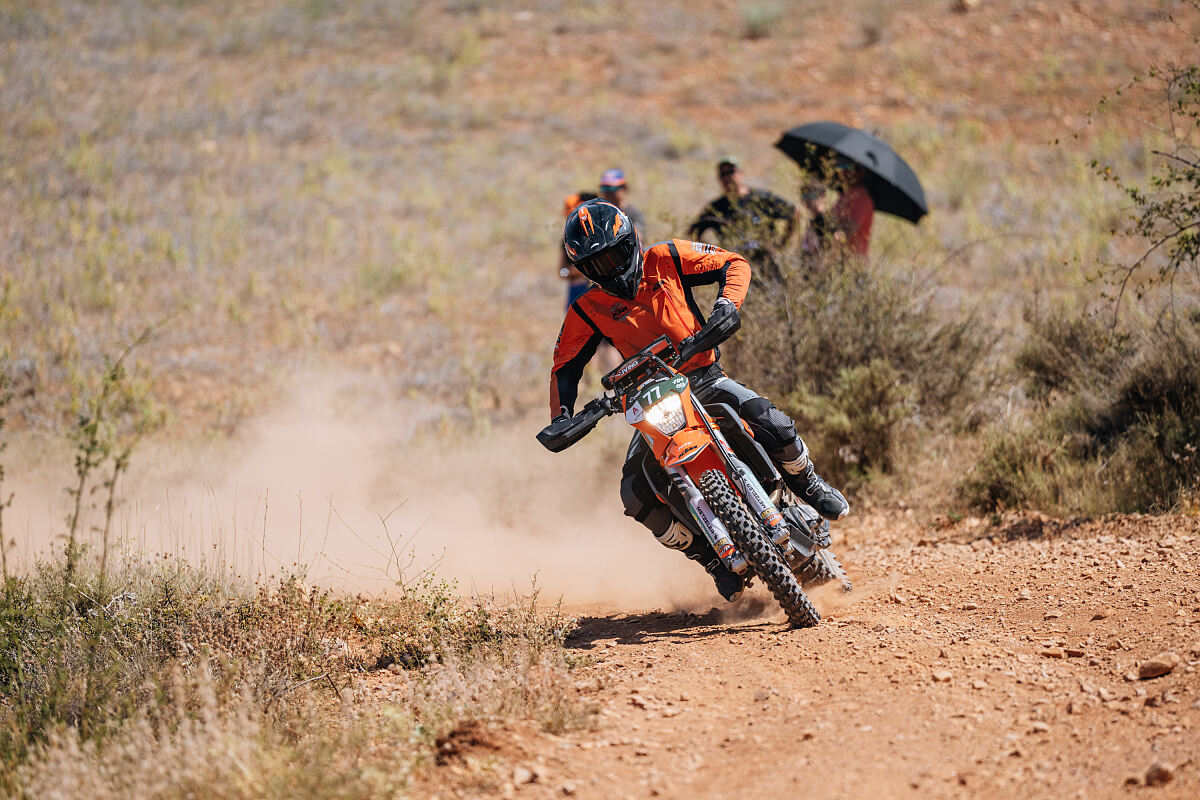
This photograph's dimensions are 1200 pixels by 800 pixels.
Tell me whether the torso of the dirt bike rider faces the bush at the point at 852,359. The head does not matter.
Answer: no

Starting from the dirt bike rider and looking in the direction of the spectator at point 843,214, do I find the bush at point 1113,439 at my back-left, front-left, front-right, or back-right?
front-right

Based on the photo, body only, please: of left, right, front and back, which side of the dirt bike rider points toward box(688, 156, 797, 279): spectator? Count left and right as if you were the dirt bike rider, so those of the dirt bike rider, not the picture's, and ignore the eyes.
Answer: back

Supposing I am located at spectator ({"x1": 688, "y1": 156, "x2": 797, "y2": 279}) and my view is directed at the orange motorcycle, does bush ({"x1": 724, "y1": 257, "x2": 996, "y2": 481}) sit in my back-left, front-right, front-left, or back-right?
front-left

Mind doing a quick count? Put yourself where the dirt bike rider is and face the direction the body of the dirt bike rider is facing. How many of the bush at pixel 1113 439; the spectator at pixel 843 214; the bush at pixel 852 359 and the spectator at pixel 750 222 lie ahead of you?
0

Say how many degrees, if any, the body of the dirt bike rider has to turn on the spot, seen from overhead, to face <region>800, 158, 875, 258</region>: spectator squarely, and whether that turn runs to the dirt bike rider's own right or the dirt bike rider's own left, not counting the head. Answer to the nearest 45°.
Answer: approximately 180°

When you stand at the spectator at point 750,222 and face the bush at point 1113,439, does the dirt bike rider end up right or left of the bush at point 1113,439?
right

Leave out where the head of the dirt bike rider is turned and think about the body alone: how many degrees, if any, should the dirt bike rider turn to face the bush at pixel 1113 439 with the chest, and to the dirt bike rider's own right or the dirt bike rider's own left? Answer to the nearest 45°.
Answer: approximately 135° to the dirt bike rider's own left

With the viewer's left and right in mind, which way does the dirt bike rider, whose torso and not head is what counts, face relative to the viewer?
facing the viewer
